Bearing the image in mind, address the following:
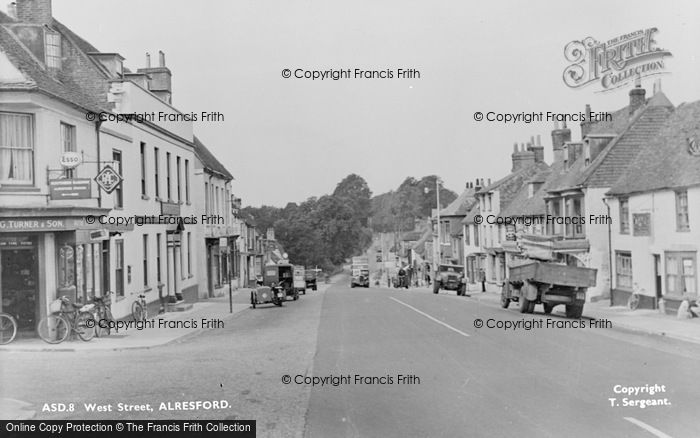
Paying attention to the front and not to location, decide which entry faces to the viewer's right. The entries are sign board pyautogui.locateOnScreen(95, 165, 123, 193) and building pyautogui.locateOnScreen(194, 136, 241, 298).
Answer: the building

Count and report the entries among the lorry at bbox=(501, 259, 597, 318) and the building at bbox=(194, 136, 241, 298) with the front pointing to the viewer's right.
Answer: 1

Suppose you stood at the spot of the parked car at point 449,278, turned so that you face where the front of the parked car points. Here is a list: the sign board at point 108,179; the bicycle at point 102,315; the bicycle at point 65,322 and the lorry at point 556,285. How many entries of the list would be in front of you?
4

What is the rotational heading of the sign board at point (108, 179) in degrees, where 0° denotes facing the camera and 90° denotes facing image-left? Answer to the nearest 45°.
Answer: approximately 0°

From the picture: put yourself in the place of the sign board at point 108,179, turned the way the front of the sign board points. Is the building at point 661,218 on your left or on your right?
on your left

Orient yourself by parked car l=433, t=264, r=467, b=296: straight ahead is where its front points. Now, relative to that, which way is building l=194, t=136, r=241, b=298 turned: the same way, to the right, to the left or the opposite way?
to the left

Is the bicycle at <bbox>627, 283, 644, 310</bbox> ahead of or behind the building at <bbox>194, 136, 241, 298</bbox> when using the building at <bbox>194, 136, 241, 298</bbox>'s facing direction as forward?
ahead

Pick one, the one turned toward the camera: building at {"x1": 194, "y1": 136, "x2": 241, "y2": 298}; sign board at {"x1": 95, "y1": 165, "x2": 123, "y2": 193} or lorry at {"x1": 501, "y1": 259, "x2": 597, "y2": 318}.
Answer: the sign board

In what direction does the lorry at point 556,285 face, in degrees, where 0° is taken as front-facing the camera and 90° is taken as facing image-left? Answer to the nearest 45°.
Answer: approximately 135°

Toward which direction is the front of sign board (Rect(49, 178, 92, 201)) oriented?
toward the camera

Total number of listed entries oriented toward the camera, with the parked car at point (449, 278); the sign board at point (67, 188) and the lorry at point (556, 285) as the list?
2

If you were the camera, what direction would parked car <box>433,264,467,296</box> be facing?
facing the viewer

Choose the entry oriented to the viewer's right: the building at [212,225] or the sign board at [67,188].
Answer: the building

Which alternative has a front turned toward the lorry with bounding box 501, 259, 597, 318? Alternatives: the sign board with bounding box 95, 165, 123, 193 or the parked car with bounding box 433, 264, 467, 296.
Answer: the parked car

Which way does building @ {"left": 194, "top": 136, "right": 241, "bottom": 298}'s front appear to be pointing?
to the viewer's right

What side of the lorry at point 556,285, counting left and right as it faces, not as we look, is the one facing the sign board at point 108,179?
left

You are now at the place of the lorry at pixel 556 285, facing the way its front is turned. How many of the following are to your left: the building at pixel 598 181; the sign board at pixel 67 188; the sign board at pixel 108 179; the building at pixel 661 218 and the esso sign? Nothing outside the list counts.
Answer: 3
